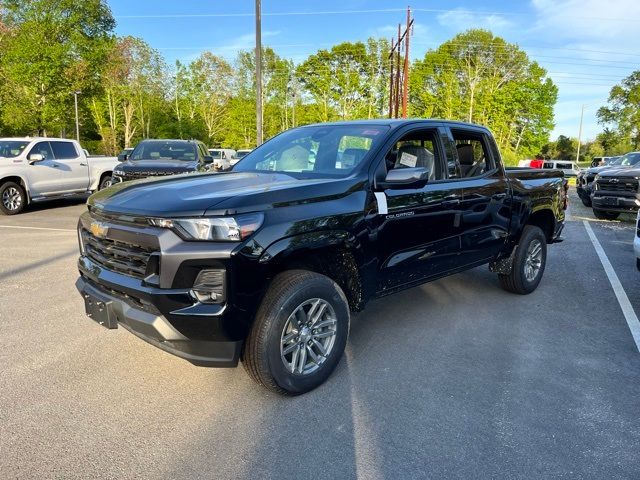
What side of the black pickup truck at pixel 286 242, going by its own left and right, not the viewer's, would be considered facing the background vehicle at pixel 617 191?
back

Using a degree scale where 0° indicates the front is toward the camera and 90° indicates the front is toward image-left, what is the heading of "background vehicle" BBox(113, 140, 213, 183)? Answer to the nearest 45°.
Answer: approximately 45°

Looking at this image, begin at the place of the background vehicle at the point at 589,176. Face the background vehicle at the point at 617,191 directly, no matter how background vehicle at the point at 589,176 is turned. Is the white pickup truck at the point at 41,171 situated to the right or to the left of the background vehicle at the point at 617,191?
right

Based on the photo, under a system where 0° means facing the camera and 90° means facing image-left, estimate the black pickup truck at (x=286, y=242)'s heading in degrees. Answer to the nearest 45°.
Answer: approximately 45°

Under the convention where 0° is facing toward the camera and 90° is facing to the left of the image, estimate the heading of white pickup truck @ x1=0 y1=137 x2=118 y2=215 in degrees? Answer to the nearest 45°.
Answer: approximately 45°
